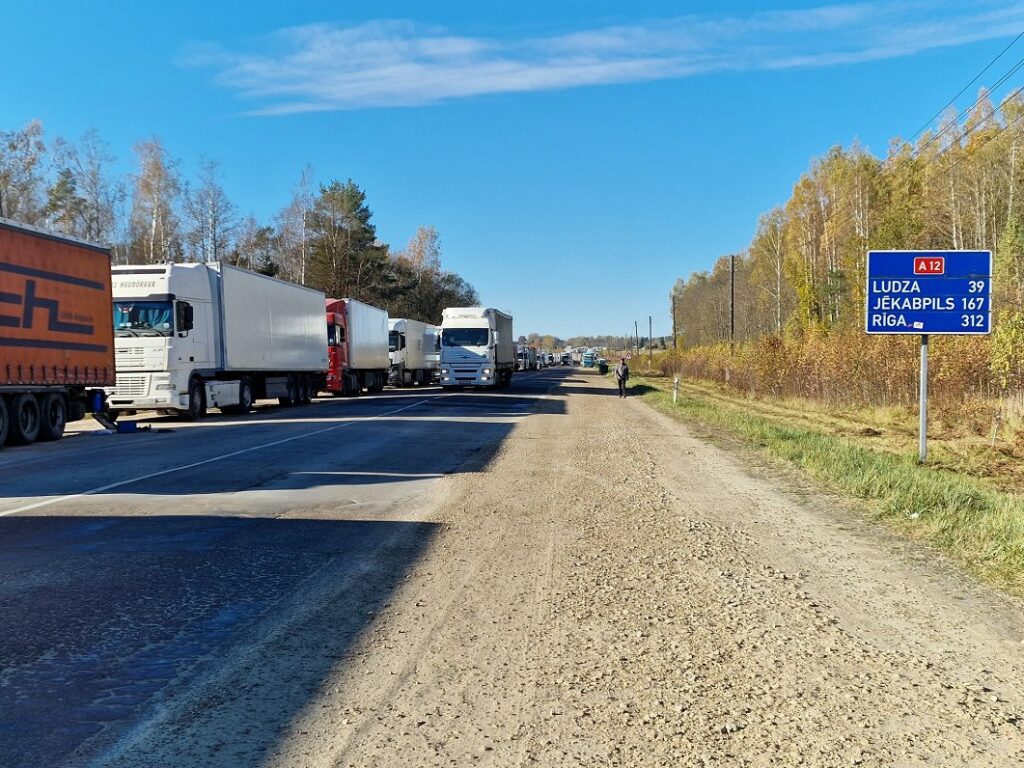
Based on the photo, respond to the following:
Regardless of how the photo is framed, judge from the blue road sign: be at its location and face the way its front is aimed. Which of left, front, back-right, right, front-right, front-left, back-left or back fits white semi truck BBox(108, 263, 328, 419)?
right

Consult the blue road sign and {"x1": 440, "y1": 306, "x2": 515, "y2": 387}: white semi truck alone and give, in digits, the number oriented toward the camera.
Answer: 2

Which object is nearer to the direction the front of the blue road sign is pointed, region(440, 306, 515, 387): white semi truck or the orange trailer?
the orange trailer

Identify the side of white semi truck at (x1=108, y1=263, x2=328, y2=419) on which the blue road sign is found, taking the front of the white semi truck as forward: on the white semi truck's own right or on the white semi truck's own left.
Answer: on the white semi truck's own left

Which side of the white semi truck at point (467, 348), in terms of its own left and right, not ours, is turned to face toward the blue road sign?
front

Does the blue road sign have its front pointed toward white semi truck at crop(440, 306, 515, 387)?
no

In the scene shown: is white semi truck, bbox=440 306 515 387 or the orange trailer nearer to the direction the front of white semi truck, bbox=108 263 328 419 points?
the orange trailer

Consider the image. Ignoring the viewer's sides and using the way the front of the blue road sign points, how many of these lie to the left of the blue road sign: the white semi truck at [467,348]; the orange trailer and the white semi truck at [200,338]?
0

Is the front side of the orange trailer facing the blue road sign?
no

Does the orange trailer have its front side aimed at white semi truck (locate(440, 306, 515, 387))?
no

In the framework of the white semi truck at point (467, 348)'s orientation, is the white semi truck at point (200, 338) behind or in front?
in front

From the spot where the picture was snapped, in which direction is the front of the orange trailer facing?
facing the viewer and to the left of the viewer

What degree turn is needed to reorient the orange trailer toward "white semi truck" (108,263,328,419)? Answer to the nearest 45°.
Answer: approximately 180°

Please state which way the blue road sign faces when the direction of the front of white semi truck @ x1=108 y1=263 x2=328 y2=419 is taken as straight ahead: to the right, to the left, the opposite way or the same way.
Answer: the same way

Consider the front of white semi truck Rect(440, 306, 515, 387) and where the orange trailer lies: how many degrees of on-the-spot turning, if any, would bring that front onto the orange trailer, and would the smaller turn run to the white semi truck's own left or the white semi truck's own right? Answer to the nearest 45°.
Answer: approximately 45° to the white semi truck's own right

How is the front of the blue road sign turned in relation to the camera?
facing the viewer

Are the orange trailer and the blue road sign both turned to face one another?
no

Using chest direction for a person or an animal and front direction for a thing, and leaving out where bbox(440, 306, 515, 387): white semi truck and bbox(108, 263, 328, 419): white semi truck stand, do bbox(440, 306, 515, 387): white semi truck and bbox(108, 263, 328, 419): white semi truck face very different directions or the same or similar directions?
same or similar directions

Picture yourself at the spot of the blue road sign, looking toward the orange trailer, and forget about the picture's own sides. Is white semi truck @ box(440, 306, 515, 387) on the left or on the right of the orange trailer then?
right

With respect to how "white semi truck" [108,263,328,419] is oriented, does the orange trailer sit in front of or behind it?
in front

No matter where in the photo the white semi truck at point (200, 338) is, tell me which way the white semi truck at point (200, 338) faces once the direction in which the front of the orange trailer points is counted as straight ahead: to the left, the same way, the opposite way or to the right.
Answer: the same way
